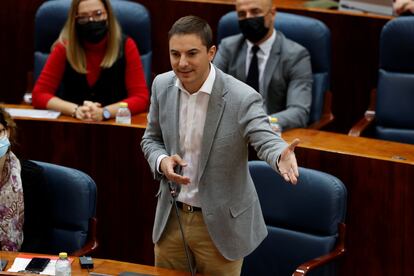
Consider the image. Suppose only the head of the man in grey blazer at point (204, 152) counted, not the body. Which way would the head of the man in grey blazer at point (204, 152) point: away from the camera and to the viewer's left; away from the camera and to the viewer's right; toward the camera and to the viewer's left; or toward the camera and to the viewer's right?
toward the camera and to the viewer's left

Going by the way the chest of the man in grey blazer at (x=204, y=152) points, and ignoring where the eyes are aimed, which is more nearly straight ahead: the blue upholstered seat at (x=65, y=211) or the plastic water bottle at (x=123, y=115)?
the blue upholstered seat

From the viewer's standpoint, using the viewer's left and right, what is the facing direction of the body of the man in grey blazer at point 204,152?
facing the viewer and to the left of the viewer

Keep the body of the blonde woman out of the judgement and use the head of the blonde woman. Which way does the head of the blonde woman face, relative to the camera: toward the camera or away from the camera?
toward the camera

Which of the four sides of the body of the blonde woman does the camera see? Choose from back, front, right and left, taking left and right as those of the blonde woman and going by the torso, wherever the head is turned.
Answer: front

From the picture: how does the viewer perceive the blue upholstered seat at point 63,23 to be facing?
facing the viewer

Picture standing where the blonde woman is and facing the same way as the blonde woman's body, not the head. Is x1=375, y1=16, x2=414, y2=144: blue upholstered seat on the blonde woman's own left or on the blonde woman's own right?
on the blonde woman's own left

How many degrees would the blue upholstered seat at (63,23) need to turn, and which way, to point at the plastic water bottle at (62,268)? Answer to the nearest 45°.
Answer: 0° — it already faces it

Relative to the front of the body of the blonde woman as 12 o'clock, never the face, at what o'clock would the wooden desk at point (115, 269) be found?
The wooden desk is roughly at 12 o'clock from the blonde woman.

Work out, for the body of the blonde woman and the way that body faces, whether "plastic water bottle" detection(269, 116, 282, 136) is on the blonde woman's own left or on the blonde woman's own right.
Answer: on the blonde woman's own left

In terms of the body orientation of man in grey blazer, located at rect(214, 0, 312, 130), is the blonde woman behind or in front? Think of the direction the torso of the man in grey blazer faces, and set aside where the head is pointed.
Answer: in front

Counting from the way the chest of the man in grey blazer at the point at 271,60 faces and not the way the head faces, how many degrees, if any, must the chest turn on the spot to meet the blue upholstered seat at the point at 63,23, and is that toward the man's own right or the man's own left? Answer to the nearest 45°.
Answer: approximately 45° to the man's own right
